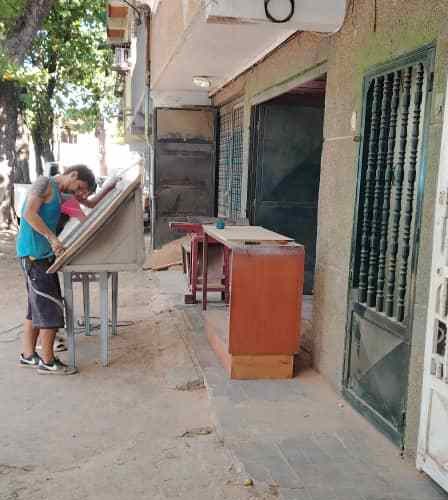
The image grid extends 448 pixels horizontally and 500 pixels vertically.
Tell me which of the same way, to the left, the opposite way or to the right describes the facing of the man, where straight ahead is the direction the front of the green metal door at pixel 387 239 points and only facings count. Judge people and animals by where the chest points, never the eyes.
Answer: the opposite way

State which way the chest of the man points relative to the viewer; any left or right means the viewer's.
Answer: facing to the right of the viewer

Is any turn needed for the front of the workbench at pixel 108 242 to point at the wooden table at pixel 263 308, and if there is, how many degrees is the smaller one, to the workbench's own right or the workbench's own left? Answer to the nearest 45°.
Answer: approximately 135° to the workbench's own left

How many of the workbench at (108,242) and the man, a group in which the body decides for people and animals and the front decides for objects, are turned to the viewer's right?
1

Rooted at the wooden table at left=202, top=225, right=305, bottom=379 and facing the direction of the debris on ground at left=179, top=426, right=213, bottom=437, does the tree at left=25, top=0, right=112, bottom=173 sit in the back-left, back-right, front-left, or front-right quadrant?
back-right

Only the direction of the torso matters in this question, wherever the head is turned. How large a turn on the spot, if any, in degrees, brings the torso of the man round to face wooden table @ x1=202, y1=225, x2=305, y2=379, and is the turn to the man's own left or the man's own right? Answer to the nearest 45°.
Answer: approximately 45° to the man's own right

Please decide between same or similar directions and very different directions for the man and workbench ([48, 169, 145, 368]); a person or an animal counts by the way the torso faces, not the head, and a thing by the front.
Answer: very different directions

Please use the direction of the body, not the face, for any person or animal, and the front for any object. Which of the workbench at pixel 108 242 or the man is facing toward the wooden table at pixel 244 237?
the man

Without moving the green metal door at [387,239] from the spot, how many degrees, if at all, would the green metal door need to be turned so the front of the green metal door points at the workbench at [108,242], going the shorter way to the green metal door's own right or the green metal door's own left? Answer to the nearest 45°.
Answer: approximately 45° to the green metal door's own right

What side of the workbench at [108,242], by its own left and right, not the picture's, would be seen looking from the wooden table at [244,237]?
back

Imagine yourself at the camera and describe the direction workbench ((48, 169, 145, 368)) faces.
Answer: facing to the left of the viewer

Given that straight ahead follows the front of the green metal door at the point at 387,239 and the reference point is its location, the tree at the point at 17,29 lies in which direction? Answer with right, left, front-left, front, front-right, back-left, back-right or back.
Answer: right

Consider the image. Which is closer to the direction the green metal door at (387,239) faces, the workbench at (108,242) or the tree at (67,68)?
the workbench

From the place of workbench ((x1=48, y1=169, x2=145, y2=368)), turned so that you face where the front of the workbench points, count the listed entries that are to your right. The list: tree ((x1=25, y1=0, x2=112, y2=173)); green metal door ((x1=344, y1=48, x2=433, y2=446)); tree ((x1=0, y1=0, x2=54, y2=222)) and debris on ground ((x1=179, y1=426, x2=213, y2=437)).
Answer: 2

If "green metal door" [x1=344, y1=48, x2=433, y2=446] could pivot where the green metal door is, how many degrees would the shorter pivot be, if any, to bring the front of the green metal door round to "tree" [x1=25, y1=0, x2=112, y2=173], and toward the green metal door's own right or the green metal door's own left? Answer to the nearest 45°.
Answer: approximately 90° to the green metal door's own right

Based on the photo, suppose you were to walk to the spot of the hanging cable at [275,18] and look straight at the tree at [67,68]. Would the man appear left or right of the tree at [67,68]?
left

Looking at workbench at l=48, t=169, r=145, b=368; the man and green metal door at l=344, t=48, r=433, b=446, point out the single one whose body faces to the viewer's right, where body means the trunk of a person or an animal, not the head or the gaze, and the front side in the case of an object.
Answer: the man
